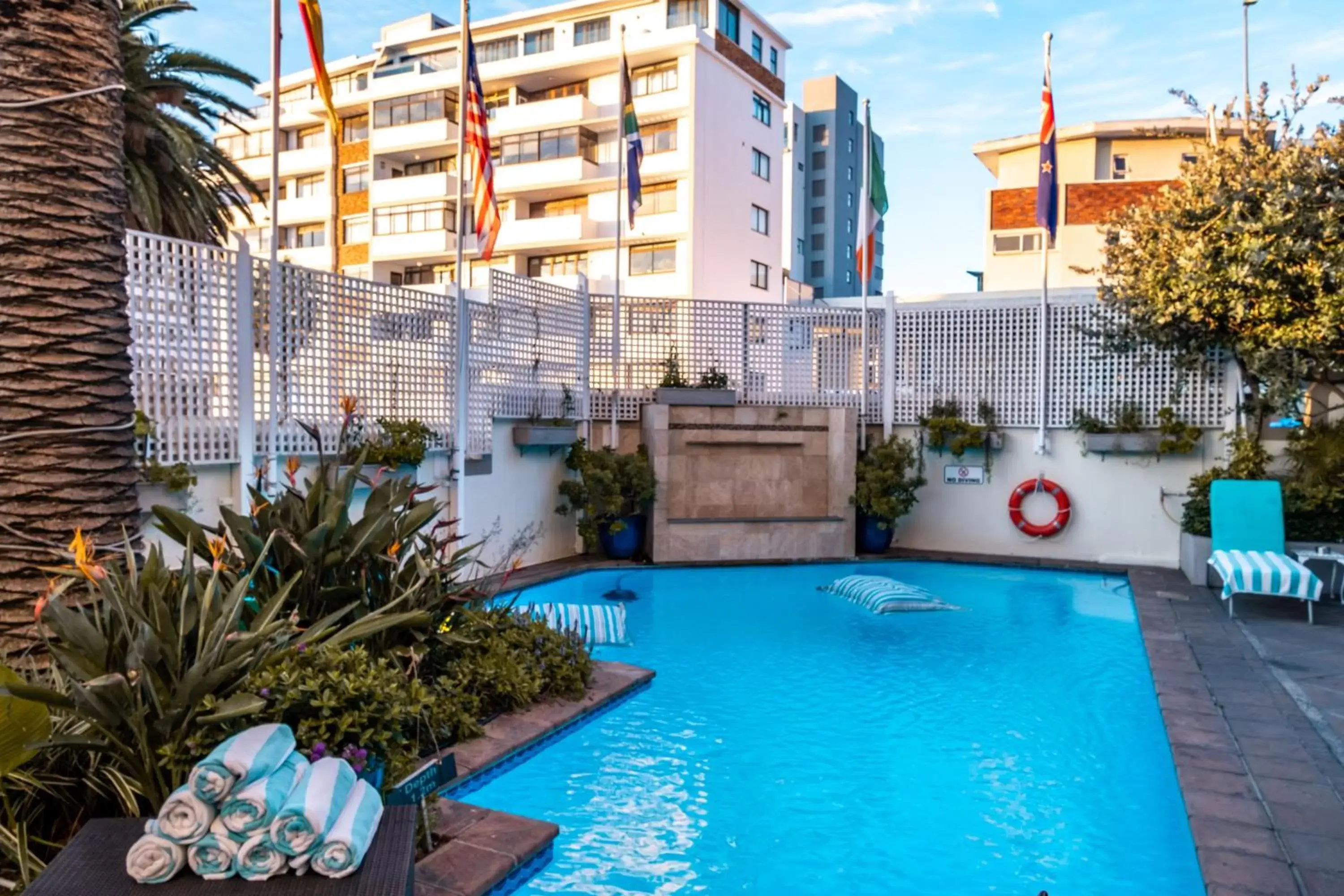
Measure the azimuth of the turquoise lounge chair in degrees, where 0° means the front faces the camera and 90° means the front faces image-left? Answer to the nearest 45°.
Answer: approximately 0°

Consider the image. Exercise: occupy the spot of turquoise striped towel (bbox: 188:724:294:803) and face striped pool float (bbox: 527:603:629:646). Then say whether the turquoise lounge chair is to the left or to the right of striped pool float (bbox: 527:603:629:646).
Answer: right

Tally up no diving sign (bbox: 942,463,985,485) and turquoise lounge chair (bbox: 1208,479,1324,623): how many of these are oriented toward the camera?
2

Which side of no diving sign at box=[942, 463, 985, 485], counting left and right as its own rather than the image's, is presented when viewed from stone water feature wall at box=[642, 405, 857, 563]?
right

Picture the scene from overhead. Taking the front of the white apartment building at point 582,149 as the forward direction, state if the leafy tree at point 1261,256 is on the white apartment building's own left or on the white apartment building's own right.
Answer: on the white apartment building's own left

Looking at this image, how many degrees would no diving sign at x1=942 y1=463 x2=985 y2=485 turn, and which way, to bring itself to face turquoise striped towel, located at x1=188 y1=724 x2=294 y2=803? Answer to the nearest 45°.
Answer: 0° — it already faces it

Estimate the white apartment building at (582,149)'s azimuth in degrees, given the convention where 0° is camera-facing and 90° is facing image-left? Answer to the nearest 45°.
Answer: approximately 45°

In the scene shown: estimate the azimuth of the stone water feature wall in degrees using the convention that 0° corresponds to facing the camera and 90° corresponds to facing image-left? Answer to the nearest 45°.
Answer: approximately 0°
